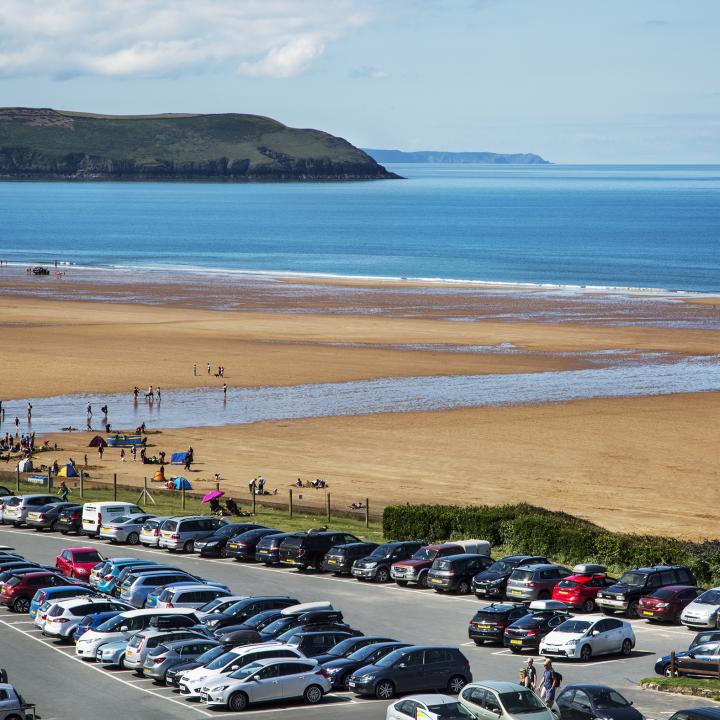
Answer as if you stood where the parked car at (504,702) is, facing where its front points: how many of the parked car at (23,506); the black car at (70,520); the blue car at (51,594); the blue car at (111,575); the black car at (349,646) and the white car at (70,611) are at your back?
6

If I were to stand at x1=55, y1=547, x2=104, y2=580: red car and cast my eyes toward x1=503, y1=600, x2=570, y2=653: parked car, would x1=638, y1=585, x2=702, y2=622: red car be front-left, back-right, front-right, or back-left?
front-left

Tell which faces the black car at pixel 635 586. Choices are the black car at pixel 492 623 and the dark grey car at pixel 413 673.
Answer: the black car at pixel 492 623

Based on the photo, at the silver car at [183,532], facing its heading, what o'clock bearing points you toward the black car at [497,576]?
The black car is roughly at 3 o'clock from the silver car.

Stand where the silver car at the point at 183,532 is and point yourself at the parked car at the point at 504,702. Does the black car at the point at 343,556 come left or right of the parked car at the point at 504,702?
left

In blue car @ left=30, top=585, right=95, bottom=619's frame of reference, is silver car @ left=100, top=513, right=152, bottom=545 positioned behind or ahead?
ahead

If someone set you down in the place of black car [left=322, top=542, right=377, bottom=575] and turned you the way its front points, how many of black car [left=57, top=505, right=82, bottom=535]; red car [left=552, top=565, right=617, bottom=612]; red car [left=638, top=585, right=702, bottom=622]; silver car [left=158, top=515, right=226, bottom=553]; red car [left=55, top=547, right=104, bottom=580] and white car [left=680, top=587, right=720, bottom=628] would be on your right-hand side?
3

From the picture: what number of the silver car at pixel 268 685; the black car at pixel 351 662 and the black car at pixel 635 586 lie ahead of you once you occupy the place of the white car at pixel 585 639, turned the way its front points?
2

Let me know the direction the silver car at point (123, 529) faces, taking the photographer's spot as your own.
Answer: facing away from the viewer and to the right of the viewer
